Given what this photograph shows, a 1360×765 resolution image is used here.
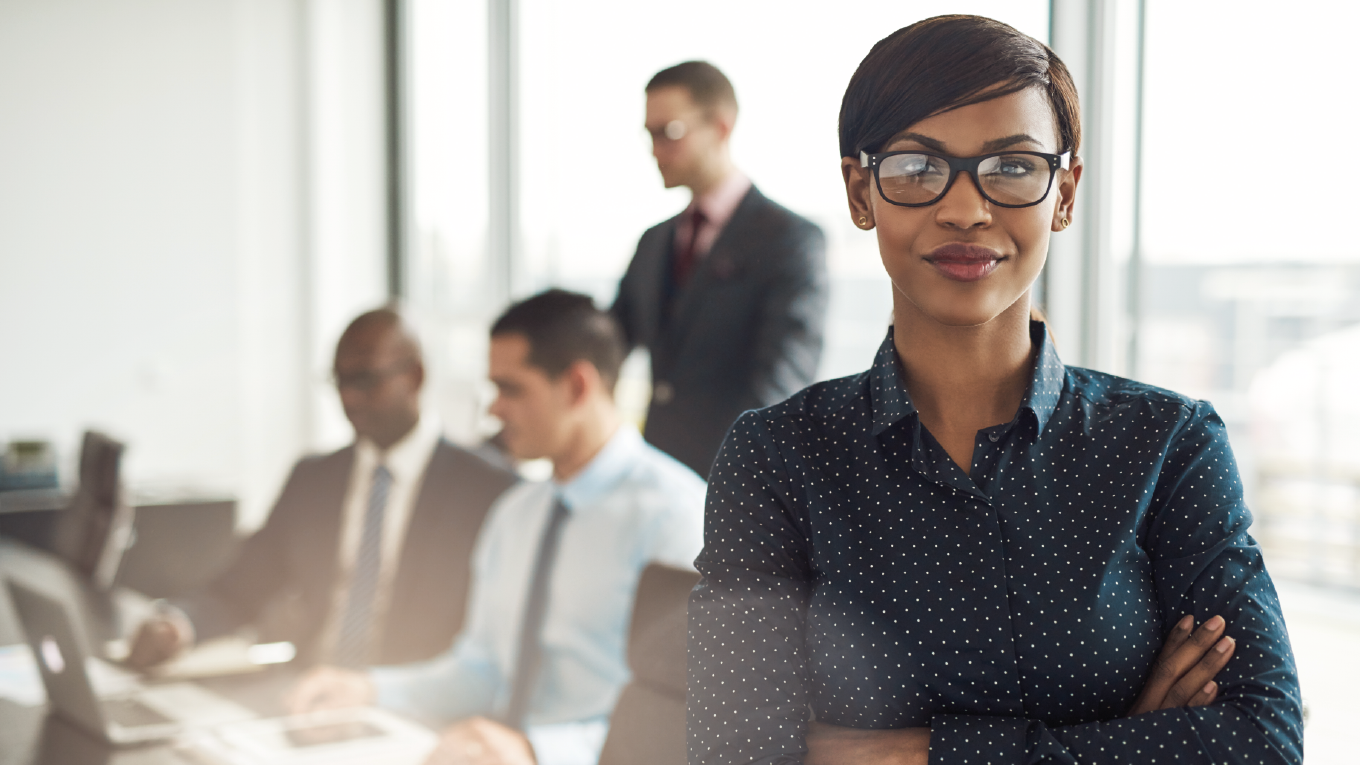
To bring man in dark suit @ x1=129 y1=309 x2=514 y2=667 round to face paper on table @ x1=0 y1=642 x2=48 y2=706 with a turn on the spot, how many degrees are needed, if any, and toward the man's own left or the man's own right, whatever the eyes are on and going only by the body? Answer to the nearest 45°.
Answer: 0° — they already face it

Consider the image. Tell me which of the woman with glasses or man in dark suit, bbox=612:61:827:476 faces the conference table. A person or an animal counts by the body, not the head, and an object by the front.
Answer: the man in dark suit

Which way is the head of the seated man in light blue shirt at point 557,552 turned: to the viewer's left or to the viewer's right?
to the viewer's left

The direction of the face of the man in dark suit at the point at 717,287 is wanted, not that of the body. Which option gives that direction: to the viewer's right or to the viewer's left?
to the viewer's left

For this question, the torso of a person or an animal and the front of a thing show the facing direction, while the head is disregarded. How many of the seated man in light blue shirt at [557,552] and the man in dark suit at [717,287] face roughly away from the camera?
0

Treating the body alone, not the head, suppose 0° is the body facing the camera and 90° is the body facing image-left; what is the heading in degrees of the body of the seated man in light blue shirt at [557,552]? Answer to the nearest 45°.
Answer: approximately 45°

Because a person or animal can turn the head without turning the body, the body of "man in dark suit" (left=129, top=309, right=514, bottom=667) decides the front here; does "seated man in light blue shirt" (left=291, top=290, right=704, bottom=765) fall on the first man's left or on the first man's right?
on the first man's left

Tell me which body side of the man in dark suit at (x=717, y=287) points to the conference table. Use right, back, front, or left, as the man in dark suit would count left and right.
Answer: front
